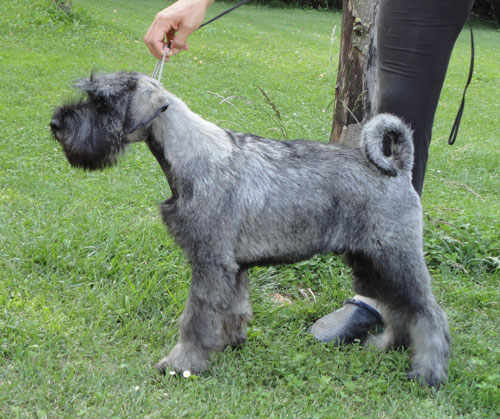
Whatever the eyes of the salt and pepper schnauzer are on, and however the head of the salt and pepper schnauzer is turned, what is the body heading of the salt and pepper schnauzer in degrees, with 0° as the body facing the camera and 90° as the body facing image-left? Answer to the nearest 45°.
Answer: approximately 90°

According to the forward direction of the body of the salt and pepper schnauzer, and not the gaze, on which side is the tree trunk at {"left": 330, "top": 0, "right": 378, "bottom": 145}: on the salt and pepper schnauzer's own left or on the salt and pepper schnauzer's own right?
on the salt and pepper schnauzer's own right
